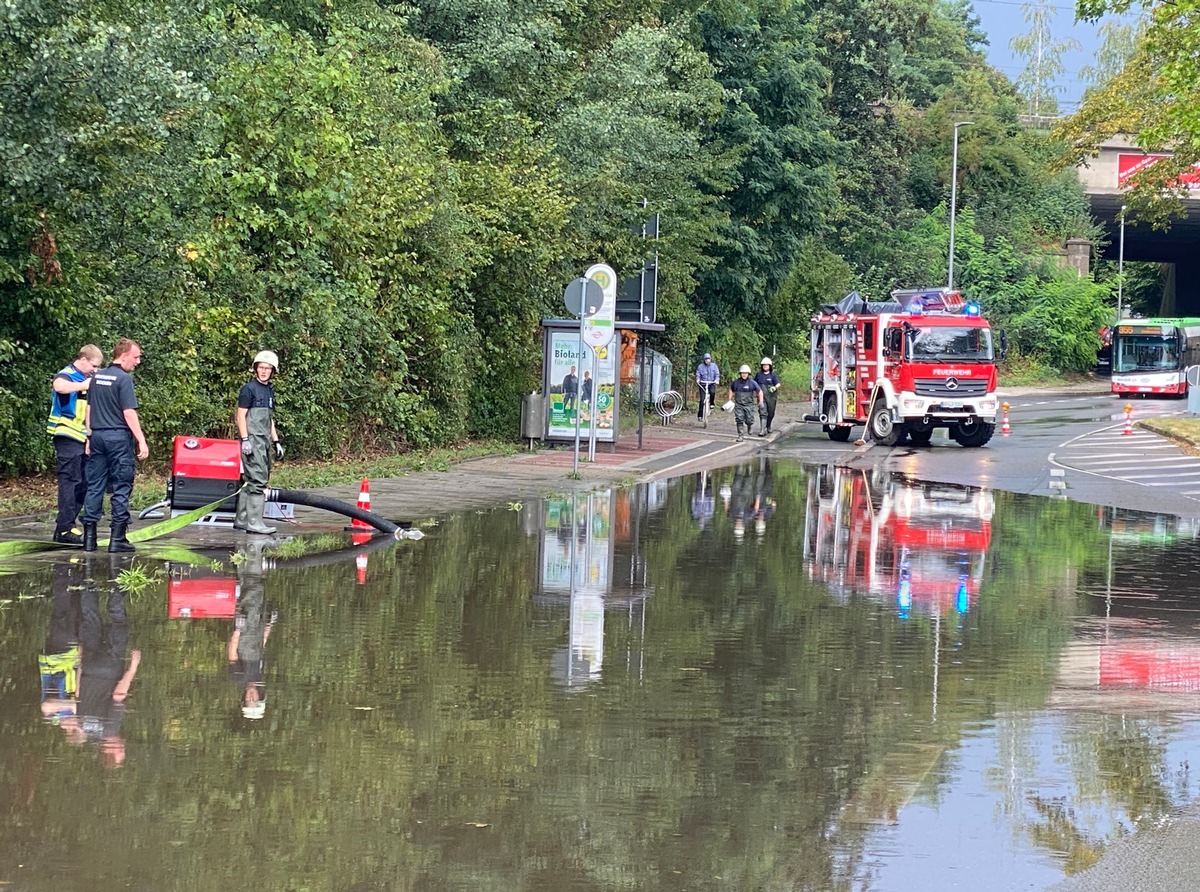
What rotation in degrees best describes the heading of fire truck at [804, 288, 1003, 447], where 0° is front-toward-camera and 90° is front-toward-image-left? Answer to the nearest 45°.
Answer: approximately 315°

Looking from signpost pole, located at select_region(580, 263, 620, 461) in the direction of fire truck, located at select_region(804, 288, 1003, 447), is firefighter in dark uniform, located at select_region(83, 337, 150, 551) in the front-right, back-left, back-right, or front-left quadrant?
back-right

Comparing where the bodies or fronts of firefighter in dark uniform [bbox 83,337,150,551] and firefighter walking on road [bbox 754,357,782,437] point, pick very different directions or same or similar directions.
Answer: very different directions

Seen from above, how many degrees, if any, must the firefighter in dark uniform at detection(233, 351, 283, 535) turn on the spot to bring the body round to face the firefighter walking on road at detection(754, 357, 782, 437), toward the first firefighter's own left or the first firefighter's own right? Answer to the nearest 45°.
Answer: approximately 90° to the first firefighter's own left

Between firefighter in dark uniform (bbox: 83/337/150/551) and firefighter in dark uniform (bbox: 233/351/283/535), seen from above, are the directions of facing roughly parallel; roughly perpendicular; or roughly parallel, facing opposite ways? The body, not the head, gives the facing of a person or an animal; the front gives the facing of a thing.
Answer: roughly perpendicular

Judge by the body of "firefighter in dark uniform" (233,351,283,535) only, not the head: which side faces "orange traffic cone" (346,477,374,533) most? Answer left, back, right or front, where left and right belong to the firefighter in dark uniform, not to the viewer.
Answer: left
